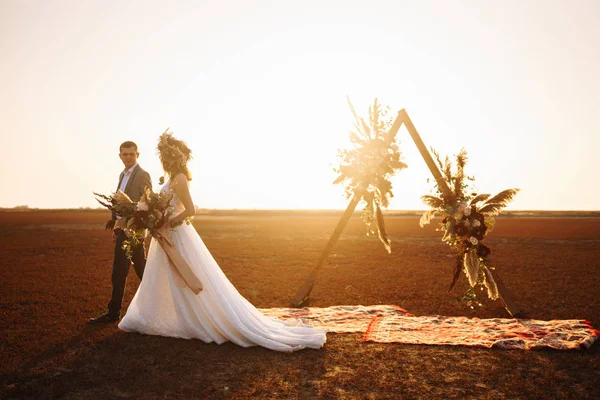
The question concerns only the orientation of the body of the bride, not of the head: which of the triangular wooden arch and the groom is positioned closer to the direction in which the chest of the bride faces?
the groom

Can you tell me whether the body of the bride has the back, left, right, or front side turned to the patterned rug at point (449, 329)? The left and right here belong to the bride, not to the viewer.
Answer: back

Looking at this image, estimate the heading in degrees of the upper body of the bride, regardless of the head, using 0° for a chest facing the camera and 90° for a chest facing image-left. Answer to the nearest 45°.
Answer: approximately 90°

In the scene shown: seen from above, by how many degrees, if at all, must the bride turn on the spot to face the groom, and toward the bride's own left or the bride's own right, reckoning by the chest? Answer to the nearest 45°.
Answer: approximately 45° to the bride's own right

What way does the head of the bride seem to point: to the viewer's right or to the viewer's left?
to the viewer's left
